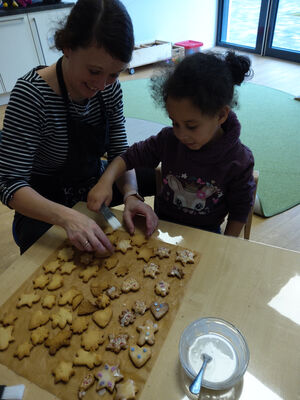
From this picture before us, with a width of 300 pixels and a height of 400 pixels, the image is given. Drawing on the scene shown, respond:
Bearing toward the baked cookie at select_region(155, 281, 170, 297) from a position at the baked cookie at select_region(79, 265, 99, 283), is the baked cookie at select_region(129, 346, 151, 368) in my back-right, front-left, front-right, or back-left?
front-right

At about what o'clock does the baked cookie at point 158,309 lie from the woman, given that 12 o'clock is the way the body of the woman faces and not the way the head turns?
The baked cookie is roughly at 1 o'clock from the woman.

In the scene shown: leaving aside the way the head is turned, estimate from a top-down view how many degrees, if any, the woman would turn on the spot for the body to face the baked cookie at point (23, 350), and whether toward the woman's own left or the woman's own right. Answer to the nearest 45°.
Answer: approximately 45° to the woman's own right

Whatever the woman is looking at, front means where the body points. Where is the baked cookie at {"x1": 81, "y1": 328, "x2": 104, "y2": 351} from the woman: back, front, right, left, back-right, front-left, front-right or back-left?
front-right

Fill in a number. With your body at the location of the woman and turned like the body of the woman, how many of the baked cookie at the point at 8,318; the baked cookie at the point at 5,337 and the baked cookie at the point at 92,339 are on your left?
0

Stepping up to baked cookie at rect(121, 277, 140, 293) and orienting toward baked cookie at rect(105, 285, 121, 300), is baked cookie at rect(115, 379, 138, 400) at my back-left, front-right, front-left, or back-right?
front-left

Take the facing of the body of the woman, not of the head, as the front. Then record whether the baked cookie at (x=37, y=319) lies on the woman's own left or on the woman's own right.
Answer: on the woman's own right

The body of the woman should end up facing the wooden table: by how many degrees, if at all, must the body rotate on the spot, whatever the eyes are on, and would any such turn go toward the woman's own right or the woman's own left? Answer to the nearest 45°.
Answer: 0° — they already face it

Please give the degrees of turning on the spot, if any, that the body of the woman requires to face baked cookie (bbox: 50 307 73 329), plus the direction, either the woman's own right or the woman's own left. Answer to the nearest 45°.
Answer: approximately 45° to the woman's own right

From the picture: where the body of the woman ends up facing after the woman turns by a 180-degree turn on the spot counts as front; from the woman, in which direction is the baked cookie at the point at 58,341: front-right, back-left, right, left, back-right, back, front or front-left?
back-left

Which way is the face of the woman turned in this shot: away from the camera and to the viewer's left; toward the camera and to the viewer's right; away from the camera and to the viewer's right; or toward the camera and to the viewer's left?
toward the camera and to the viewer's right

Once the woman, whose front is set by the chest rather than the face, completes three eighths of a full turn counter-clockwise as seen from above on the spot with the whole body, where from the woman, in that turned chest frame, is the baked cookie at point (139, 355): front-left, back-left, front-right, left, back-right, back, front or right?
back

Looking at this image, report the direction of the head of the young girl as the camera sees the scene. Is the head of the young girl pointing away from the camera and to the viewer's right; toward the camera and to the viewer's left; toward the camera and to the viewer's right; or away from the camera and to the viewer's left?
toward the camera and to the viewer's left

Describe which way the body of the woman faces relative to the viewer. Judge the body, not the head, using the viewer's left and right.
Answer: facing the viewer and to the right of the viewer

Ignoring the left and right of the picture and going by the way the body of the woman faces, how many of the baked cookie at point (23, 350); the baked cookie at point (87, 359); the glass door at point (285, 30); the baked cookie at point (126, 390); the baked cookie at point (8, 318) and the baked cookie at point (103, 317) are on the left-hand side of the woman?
1

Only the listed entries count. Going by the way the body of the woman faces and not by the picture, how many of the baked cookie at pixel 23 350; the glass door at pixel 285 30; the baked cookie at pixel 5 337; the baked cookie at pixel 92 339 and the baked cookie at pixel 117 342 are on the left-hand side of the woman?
1
